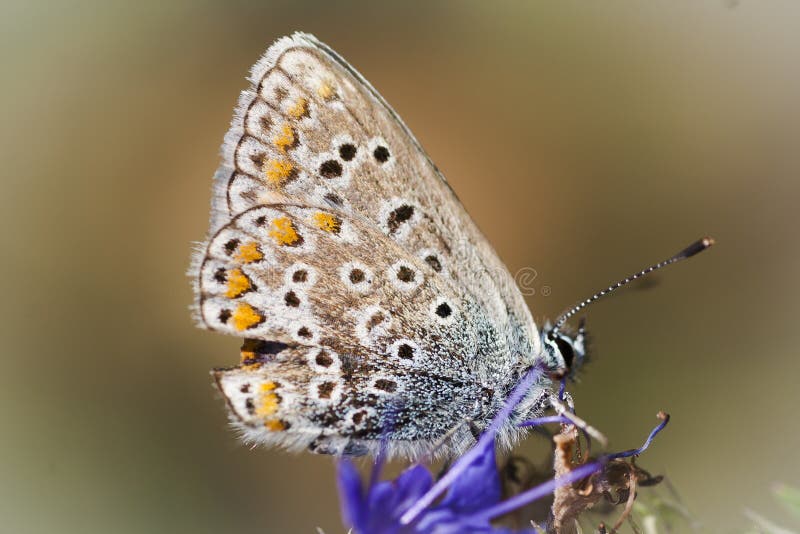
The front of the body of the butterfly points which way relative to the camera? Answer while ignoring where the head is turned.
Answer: to the viewer's right
